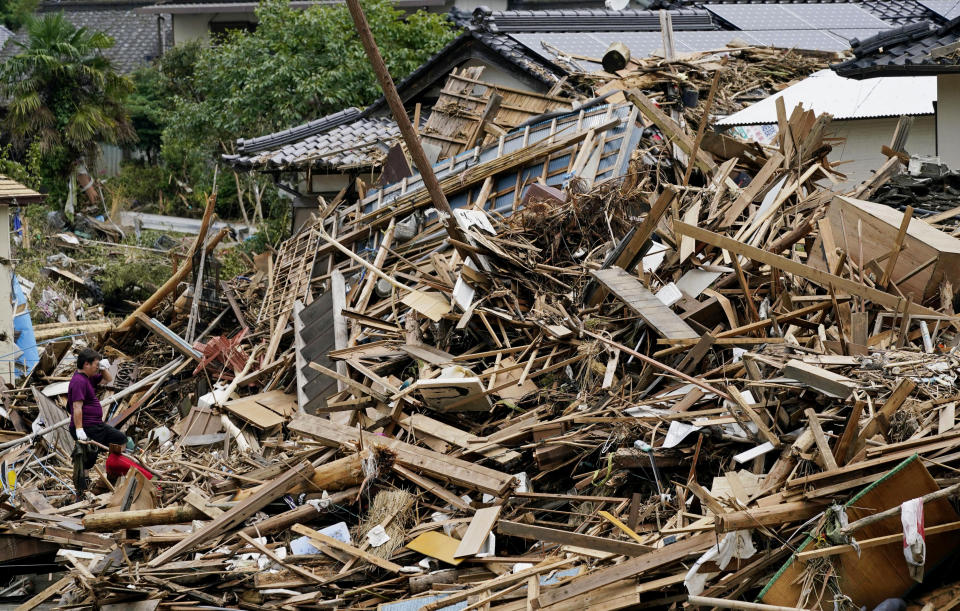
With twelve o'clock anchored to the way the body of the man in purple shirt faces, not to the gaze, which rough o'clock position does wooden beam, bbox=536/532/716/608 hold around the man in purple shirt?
The wooden beam is roughly at 2 o'clock from the man in purple shirt.

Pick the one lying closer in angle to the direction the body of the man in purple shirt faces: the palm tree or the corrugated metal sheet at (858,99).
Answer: the corrugated metal sheet

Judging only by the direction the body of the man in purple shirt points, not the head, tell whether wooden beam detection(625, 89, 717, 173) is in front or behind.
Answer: in front

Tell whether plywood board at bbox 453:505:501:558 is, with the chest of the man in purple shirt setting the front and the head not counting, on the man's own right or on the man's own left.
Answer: on the man's own right

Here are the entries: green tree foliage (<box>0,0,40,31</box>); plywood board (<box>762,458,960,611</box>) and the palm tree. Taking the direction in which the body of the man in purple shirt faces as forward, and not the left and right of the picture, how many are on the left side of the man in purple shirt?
2

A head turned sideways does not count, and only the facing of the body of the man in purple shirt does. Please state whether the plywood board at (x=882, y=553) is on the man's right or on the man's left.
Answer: on the man's right

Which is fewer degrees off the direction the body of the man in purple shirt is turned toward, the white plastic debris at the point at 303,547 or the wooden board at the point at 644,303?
the wooden board

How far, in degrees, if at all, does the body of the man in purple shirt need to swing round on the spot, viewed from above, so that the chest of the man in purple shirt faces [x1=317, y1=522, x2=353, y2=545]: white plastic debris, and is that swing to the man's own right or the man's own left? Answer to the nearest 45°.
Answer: approximately 45° to the man's own right

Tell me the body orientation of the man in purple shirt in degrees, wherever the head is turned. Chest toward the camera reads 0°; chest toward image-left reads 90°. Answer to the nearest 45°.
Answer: approximately 270°

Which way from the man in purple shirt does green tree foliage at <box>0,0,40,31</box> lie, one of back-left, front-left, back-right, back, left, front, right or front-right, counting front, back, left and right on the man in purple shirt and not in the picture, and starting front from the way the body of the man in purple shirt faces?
left

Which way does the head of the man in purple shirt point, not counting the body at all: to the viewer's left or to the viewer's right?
to the viewer's right

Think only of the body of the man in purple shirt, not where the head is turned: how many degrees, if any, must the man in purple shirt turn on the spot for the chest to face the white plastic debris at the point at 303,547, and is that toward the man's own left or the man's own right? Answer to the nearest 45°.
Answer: approximately 45° to the man's own right

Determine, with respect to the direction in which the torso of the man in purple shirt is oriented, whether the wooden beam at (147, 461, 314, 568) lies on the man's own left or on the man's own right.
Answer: on the man's own right
